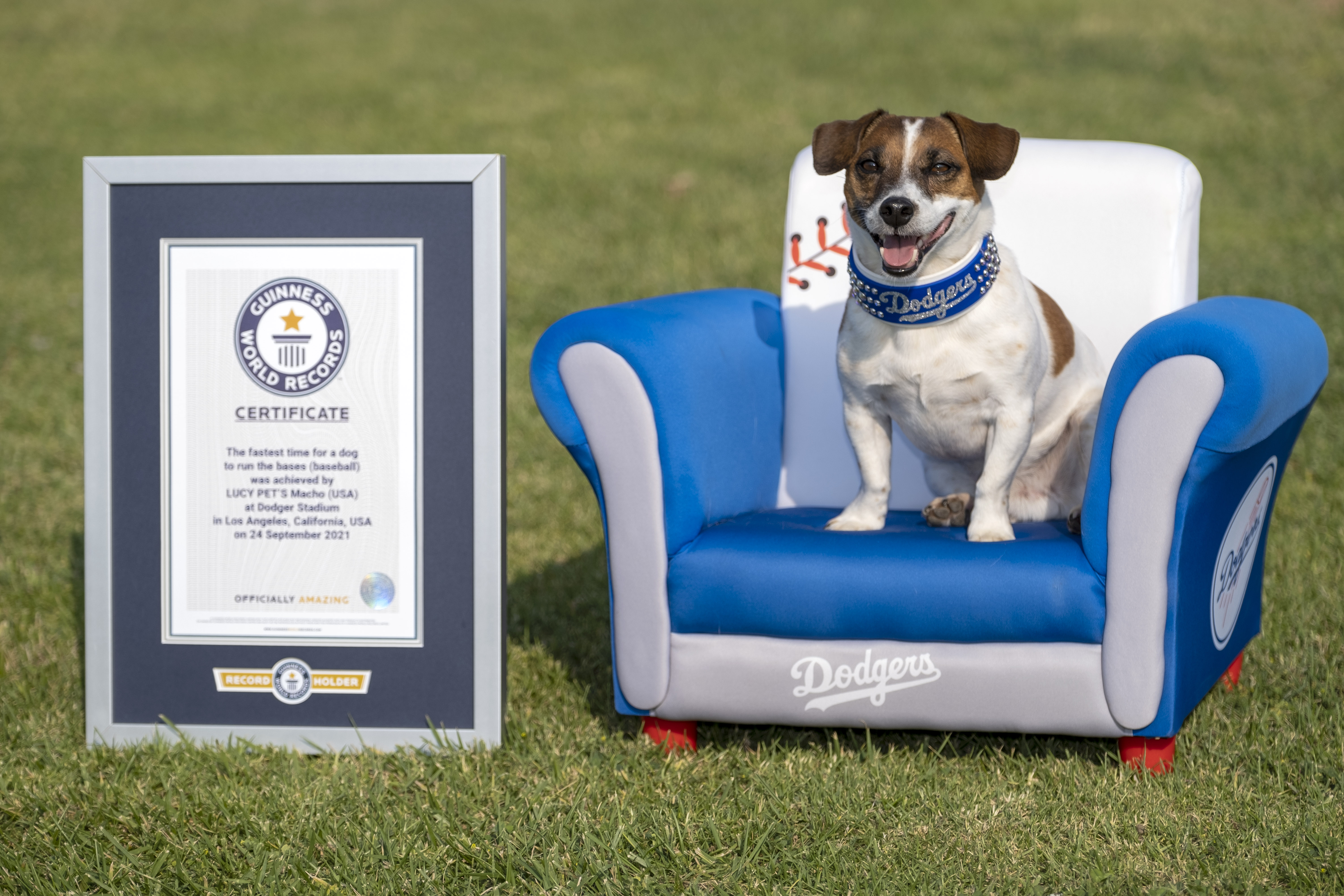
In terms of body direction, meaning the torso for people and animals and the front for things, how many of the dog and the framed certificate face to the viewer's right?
0

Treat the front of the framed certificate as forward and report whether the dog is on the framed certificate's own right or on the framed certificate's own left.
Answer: on the framed certificate's own left

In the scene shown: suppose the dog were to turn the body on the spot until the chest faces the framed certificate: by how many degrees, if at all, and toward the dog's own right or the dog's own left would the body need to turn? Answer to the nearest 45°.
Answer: approximately 45° to the dog's own right

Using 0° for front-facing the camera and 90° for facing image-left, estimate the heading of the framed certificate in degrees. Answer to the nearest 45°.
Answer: approximately 0°
